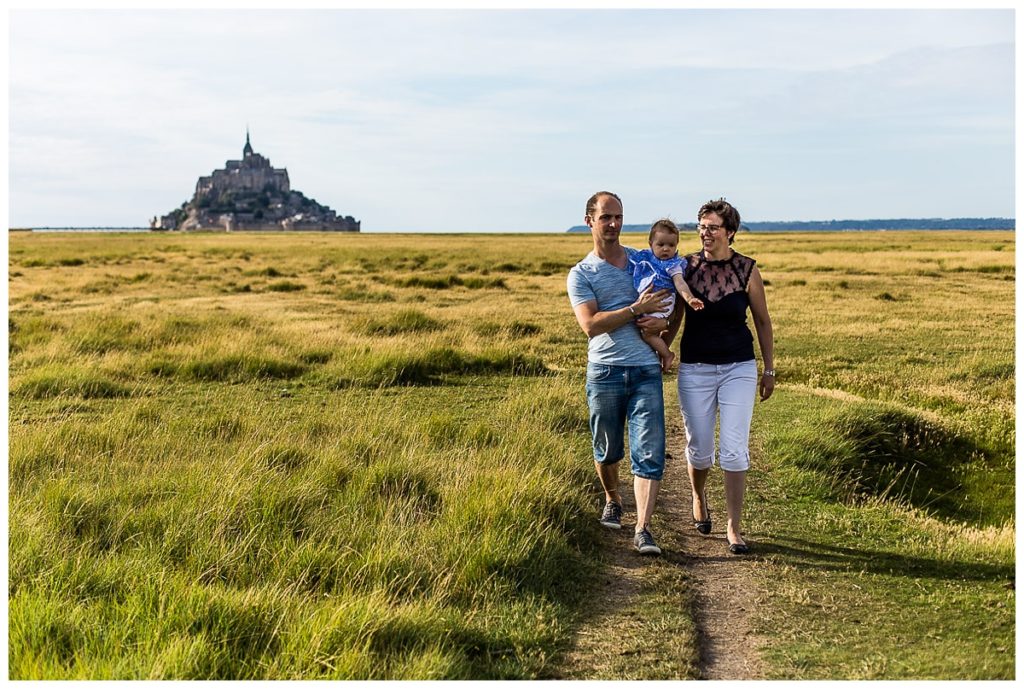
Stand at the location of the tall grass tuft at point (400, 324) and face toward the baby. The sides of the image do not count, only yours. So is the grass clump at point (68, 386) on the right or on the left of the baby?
right

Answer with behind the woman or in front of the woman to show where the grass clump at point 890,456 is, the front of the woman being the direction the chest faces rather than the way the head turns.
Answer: behind

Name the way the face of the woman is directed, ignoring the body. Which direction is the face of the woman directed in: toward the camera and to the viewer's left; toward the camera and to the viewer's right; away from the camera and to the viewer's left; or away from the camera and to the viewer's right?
toward the camera and to the viewer's left

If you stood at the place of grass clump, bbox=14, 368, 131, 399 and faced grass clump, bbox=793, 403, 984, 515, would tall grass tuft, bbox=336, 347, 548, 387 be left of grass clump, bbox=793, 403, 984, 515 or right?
left

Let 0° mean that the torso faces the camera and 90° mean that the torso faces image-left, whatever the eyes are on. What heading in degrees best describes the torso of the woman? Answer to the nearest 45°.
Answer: approximately 0°

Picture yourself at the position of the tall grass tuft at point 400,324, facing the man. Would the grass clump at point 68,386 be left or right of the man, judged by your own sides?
right

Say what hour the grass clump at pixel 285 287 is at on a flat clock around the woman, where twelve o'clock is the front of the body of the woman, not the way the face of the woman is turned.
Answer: The grass clump is roughly at 5 o'clock from the woman.

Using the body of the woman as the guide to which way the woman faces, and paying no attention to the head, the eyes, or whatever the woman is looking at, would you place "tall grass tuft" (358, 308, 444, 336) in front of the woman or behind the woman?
behind

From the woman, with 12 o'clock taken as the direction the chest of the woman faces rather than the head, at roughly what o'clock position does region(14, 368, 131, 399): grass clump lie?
The grass clump is roughly at 4 o'clock from the woman.

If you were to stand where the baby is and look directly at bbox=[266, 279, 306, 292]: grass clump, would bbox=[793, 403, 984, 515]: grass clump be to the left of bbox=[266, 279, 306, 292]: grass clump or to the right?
right
